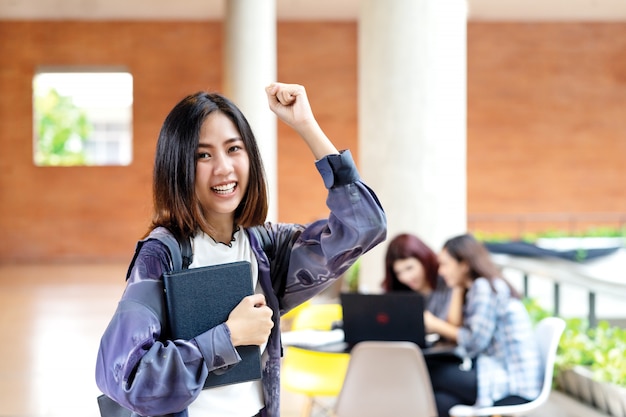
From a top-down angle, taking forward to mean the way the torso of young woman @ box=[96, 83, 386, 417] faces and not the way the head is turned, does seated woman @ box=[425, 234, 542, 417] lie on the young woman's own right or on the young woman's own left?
on the young woman's own left

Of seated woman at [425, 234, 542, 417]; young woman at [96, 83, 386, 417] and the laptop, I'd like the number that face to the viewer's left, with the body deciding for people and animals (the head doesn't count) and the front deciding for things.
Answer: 1

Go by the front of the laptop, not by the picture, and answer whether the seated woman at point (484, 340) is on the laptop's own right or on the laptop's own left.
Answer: on the laptop's own right

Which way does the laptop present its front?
away from the camera

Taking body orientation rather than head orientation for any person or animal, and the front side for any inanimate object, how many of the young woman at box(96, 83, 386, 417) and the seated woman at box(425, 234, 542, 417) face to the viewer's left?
1

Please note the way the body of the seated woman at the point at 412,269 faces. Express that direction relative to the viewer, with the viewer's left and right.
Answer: facing the viewer and to the left of the viewer

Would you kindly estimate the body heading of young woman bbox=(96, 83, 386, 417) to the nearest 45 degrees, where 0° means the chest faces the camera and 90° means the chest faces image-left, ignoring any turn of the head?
approximately 315°

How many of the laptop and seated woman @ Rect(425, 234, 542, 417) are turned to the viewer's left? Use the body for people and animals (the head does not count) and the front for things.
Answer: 1

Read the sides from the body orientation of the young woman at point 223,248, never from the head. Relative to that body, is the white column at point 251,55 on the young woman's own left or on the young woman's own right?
on the young woman's own left

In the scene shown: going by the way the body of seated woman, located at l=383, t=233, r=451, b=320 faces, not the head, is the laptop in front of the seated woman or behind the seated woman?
in front

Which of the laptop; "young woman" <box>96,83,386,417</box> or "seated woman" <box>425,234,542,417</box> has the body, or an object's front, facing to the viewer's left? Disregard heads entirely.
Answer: the seated woman

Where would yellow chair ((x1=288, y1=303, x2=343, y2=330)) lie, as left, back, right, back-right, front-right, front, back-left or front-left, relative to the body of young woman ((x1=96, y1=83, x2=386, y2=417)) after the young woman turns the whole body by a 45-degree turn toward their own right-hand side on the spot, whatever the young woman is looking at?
back

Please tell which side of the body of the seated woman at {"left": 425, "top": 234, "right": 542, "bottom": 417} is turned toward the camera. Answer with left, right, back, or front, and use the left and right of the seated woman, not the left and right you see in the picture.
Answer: left

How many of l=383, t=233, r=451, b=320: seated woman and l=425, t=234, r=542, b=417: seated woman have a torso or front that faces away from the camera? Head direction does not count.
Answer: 0
